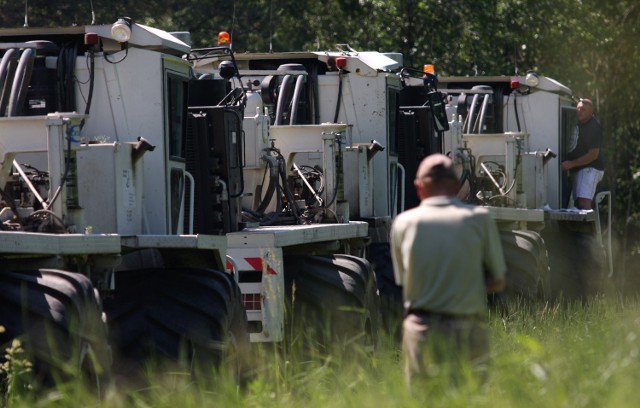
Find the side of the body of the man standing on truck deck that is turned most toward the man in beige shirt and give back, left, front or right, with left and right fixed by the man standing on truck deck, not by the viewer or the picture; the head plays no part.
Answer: left

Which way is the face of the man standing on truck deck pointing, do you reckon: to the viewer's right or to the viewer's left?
to the viewer's left

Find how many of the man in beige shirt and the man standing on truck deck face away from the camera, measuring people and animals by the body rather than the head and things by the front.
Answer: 1

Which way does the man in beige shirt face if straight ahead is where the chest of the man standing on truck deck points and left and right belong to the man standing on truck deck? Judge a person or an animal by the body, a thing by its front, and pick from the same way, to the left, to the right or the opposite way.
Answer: to the right

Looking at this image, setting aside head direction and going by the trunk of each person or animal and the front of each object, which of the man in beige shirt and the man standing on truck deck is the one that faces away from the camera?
the man in beige shirt

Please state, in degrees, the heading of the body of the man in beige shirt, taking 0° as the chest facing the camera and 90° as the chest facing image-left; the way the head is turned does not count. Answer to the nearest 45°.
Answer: approximately 180°

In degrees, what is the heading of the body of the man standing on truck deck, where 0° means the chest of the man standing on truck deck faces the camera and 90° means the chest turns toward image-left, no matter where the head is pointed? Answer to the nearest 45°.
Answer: approximately 90°
